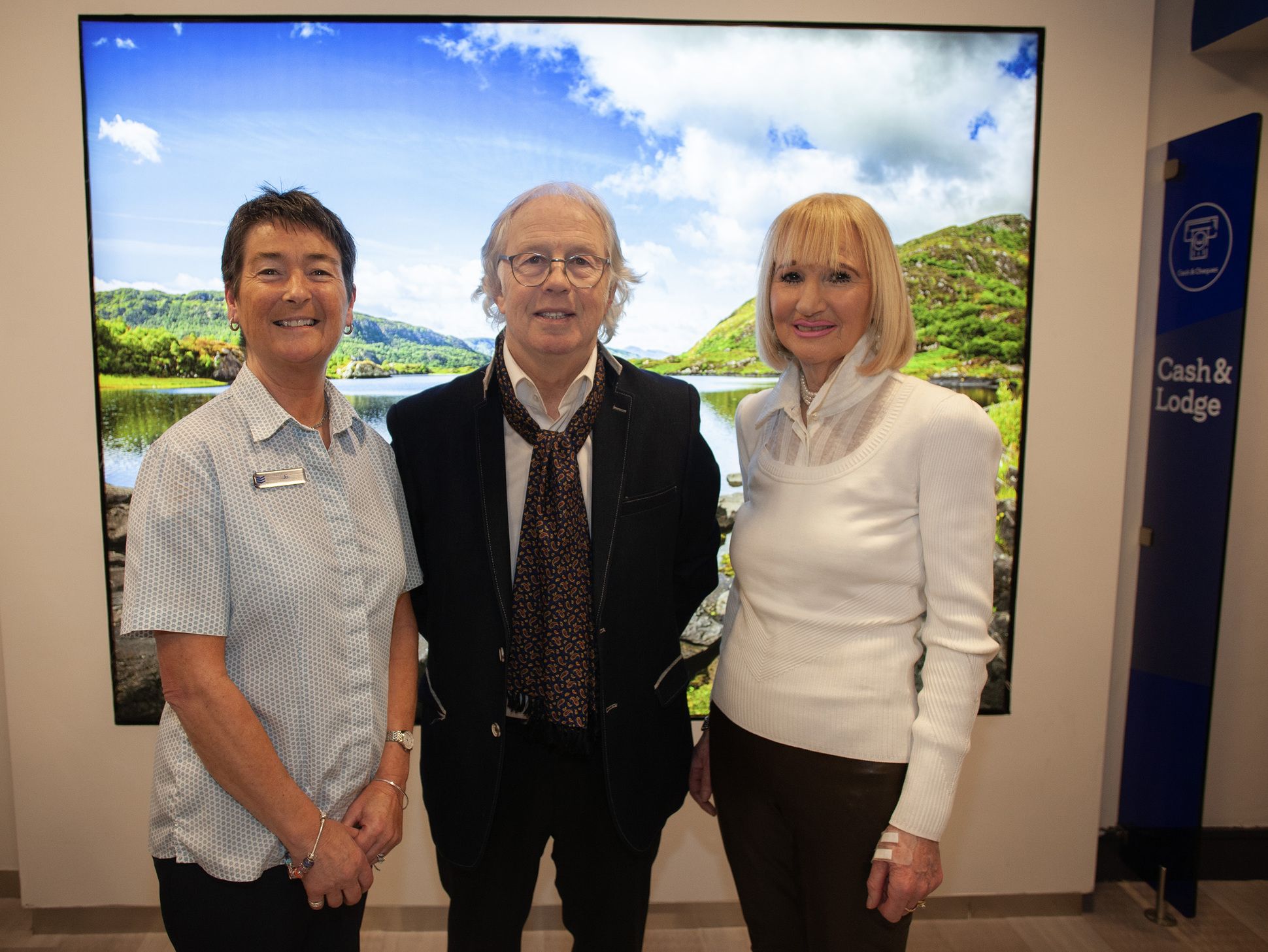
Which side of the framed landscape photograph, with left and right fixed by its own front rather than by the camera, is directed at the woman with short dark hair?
front

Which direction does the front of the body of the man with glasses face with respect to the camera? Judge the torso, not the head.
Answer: toward the camera

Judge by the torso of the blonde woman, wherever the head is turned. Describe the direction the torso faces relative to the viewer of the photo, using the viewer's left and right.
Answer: facing the viewer and to the left of the viewer

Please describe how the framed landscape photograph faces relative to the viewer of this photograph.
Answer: facing the viewer

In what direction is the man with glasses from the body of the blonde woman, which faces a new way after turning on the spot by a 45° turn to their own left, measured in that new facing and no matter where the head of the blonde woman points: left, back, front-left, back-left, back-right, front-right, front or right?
right
